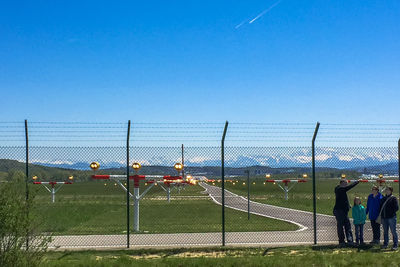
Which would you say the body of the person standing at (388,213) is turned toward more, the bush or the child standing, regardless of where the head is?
the bush
